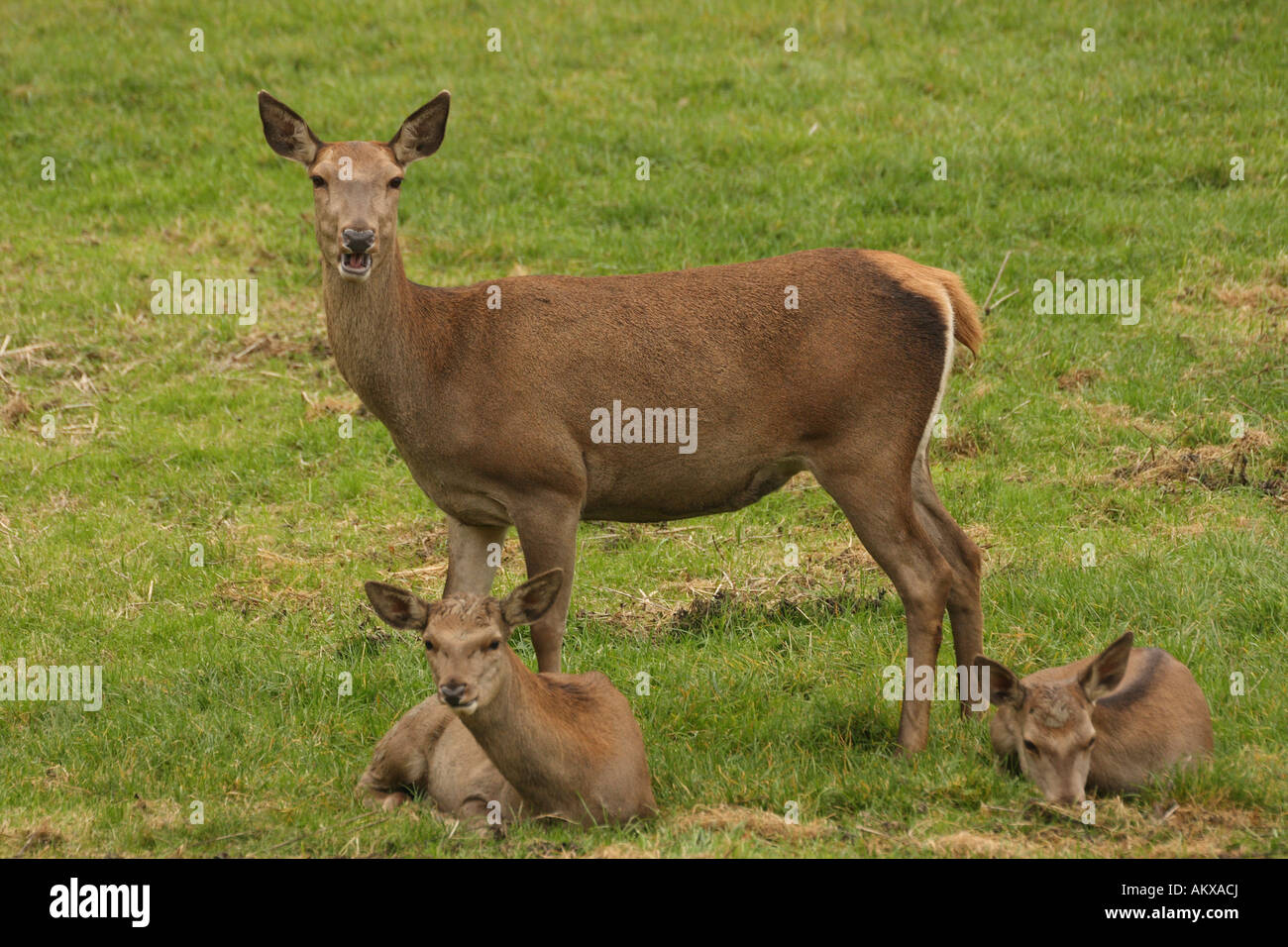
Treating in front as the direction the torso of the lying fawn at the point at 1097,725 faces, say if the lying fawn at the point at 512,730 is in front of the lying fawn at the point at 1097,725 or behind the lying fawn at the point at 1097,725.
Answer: in front

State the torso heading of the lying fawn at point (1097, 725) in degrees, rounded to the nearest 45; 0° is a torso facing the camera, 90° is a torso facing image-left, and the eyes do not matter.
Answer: approximately 45°

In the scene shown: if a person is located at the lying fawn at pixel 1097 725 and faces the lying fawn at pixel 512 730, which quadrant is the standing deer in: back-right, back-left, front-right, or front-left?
front-right

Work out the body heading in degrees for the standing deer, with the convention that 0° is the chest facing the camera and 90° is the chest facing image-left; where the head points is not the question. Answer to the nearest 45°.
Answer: approximately 90°

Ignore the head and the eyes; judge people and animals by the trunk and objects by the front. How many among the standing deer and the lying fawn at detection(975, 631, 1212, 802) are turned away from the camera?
0

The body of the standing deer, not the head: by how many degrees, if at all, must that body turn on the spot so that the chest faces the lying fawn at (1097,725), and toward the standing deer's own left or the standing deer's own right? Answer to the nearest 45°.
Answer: approximately 135° to the standing deer's own left

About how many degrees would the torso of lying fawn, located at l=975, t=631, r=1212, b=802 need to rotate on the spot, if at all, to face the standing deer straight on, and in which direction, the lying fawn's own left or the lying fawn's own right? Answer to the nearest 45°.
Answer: approximately 45° to the lying fawn's own right

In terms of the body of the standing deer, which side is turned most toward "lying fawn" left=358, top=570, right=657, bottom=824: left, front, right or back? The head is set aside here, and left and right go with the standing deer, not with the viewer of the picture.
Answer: left
